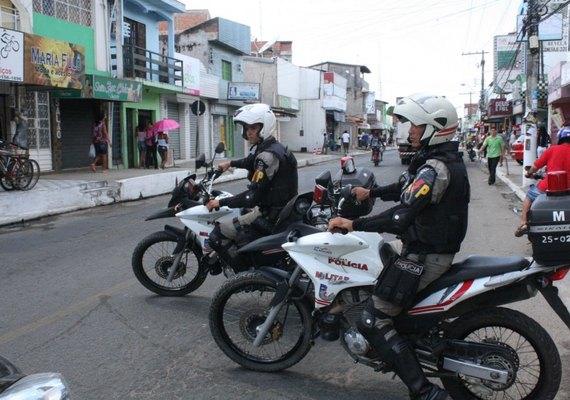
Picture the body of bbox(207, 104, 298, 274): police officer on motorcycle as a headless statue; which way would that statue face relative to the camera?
to the viewer's left

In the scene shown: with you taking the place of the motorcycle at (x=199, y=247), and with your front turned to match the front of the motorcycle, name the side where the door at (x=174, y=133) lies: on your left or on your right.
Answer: on your right

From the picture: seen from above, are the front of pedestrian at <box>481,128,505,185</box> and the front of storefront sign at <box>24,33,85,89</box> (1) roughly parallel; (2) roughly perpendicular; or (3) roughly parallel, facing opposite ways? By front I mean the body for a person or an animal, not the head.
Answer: roughly perpendicular

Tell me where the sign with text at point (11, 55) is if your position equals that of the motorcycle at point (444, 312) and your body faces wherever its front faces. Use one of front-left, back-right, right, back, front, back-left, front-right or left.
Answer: front-right

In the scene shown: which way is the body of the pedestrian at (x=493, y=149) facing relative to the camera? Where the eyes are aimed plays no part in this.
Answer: toward the camera

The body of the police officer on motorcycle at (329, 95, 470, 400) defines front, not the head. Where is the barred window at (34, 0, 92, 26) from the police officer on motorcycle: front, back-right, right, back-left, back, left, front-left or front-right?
front-right

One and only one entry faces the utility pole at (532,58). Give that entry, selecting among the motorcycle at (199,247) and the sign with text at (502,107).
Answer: the sign with text

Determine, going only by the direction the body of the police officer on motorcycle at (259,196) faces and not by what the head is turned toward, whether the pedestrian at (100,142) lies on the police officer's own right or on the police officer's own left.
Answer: on the police officer's own right

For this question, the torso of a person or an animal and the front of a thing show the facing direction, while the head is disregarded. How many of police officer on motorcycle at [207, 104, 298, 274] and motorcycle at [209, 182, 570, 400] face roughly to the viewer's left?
2

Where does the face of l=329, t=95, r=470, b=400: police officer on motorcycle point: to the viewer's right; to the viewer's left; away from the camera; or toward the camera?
to the viewer's left

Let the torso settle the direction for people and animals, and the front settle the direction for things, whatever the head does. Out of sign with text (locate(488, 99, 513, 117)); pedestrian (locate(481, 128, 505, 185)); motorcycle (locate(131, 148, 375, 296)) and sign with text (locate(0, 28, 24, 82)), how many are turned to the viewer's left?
1

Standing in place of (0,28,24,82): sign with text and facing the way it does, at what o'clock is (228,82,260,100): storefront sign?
The storefront sign is roughly at 9 o'clock from the sign with text.

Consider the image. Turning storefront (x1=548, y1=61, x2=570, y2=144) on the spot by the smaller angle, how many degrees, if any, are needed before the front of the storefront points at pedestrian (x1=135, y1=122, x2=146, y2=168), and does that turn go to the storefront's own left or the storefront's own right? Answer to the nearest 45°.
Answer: approximately 45° to the storefront's own right

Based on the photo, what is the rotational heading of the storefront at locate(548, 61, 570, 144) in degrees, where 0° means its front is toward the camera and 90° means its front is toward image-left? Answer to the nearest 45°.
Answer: approximately 45°

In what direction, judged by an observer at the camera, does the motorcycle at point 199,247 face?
facing to the left of the viewer

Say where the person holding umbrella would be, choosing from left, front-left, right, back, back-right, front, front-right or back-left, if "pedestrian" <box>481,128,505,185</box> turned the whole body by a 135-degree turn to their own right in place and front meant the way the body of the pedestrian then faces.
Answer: front-left

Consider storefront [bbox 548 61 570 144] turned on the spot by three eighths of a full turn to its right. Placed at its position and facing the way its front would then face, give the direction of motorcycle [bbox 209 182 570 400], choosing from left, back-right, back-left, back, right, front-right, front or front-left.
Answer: back

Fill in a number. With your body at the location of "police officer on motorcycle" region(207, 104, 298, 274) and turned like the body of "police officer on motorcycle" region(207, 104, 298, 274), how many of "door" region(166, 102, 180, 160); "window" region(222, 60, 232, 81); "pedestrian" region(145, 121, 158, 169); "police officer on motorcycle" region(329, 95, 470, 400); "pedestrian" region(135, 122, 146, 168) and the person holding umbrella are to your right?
5

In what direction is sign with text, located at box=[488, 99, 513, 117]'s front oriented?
toward the camera

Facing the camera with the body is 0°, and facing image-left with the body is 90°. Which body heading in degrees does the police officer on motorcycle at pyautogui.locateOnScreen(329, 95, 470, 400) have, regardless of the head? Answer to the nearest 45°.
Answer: approximately 90°
